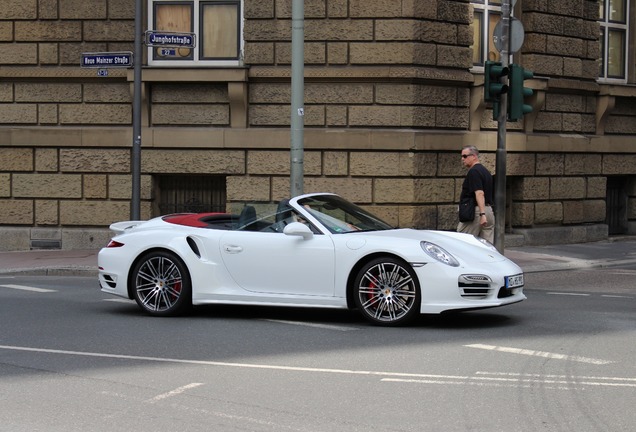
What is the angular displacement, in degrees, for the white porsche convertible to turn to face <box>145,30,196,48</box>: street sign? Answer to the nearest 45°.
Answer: approximately 90° to its left

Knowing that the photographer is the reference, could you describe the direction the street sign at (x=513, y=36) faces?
facing away from the viewer

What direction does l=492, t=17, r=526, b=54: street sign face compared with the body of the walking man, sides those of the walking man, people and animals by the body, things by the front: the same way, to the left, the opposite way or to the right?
to the right

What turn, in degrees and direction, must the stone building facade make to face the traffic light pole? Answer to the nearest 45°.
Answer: approximately 45° to its left

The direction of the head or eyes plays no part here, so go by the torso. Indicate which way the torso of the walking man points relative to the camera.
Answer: to the viewer's left

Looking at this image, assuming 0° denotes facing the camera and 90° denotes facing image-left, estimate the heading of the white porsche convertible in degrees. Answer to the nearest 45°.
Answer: approximately 270°

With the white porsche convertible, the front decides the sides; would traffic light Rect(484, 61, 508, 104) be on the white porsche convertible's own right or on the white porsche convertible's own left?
on the white porsche convertible's own left

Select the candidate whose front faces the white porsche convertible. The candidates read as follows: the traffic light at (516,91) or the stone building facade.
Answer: the stone building facade
